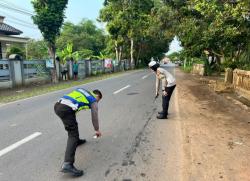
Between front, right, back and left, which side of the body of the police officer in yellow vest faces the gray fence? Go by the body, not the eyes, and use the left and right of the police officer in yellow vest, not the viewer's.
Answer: left

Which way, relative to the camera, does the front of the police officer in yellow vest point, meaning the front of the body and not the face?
to the viewer's right

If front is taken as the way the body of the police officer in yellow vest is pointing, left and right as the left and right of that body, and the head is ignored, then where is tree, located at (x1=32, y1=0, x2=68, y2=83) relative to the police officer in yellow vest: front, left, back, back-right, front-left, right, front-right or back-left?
left
